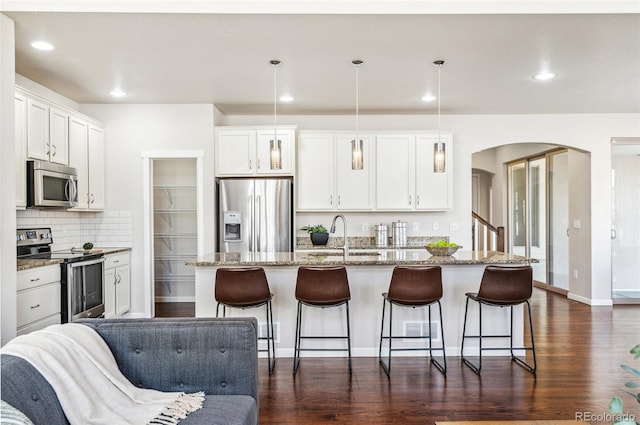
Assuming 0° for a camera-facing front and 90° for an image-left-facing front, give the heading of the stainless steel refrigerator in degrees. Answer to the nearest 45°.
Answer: approximately 0°

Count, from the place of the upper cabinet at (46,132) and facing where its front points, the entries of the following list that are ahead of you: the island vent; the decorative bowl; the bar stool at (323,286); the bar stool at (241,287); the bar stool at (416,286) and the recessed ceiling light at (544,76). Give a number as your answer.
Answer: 6

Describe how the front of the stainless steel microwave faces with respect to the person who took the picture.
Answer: facing the viewer and to the right of the viewer

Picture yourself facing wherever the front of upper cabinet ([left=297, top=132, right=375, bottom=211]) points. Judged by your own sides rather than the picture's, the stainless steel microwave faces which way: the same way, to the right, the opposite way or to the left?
to the left

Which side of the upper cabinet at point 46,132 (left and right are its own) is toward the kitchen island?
front

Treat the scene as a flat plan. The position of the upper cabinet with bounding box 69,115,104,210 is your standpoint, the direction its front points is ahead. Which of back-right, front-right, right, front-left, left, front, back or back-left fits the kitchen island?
front

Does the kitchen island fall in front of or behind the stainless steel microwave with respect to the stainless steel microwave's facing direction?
in front

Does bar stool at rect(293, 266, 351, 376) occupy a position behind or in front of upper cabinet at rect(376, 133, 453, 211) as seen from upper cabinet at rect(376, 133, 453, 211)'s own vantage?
in front

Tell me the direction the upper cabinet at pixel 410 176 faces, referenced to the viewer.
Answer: facing the viewer

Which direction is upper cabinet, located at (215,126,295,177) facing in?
toward the camera

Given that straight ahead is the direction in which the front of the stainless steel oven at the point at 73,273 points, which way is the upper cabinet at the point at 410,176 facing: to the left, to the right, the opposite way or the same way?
to the right

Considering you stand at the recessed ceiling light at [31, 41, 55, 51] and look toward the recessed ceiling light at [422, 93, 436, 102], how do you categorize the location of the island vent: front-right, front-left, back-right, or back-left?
front-right

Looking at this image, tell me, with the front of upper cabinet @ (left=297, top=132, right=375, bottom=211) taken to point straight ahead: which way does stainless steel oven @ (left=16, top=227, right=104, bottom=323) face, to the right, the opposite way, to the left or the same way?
to the left

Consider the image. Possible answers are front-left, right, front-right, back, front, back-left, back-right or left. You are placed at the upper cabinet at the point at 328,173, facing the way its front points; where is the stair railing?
back-left

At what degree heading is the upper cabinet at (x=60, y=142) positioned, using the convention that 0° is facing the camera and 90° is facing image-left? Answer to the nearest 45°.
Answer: approximately 315°

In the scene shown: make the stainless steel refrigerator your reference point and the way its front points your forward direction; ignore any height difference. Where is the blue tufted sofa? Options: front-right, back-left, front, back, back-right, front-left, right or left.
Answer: front

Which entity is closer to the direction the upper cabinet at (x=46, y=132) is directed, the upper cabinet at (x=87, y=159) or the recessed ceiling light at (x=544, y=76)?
the recessed ceiling light

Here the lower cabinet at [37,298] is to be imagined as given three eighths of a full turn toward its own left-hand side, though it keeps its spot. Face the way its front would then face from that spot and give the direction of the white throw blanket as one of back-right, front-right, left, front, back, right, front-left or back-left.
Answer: back
